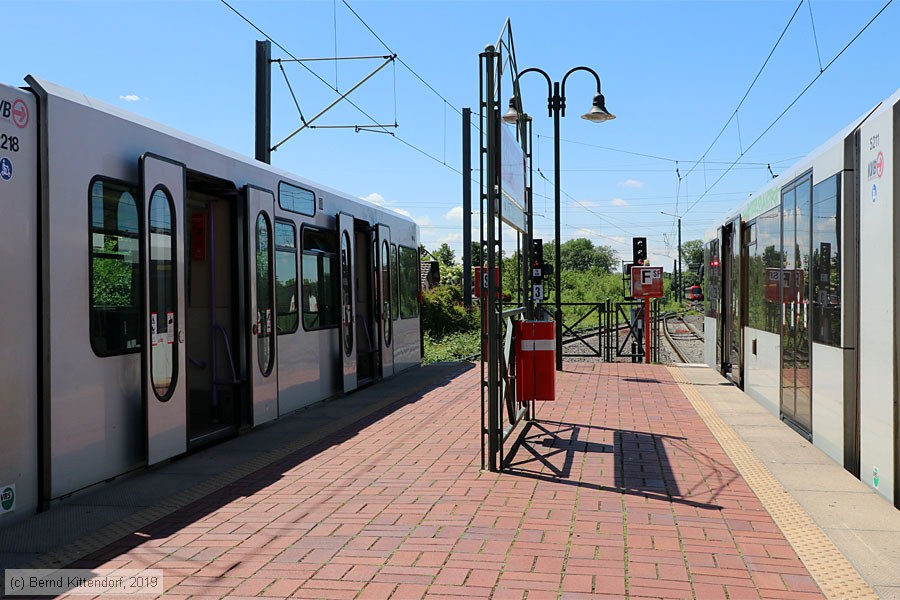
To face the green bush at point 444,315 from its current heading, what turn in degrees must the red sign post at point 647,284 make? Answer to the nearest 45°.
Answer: approximately 135° to its right

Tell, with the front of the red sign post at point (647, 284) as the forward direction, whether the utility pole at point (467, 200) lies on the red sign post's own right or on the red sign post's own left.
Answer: on the red sign post's own right

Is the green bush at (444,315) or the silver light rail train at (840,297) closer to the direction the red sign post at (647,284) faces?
the silver light rail train

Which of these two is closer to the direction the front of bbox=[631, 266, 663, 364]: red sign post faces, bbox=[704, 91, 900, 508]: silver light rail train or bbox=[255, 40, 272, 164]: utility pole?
the silver light rail train

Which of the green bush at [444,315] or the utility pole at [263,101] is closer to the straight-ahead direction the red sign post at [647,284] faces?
the utility pole

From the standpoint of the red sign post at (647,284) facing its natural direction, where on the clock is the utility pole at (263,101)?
The utility pole is roughly at 2 o'clock from the red sign post.

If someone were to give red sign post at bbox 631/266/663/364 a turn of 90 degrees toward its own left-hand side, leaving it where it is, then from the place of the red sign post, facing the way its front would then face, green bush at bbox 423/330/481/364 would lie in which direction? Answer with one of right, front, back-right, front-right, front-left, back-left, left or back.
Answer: back-left

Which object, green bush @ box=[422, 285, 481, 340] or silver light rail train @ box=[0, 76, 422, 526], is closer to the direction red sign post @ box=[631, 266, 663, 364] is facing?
the silver light rail train

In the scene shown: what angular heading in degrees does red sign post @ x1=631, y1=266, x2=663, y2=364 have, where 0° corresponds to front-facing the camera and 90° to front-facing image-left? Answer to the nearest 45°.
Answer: approximately 0°

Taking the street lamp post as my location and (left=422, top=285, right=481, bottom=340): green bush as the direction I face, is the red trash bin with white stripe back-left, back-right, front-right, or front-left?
back-left
